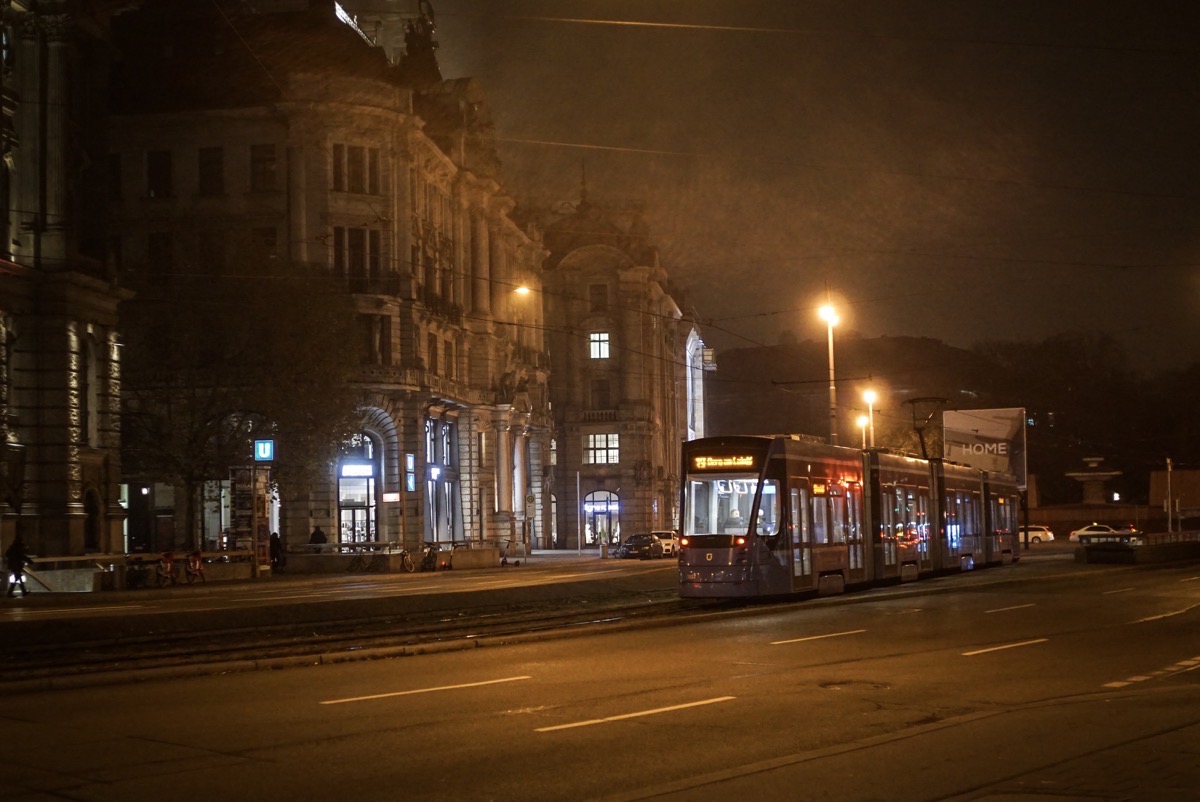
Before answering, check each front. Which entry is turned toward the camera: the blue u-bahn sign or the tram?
the blue u-bahn sign

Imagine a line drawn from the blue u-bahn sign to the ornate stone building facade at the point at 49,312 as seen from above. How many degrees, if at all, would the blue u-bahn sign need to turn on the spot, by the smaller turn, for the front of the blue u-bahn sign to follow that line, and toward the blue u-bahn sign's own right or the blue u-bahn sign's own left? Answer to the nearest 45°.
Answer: approximately 90° to the blue u-bahn sign's own right

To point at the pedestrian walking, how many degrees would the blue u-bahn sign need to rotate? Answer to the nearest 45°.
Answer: approximately 45° to its right

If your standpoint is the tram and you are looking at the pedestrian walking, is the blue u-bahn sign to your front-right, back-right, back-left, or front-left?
front-right

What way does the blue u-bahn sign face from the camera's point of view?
toward the camera
